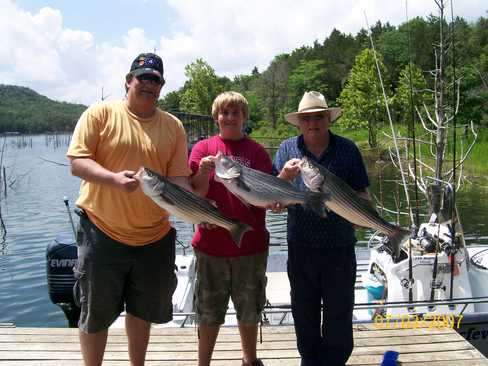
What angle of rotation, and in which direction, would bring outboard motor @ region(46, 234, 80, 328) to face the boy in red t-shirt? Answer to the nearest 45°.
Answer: approximately 90° to its right

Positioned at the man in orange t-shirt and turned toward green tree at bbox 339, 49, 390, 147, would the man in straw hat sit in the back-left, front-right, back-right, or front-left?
front-right

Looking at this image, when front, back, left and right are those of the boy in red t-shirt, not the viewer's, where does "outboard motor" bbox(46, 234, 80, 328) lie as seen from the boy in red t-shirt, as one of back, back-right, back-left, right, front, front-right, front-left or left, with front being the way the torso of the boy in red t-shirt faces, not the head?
back-right

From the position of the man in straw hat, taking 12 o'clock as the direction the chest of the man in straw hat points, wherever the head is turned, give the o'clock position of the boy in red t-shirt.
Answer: The boy in red t-shirt is roughly at 3 o'clock from the man in straw hat.

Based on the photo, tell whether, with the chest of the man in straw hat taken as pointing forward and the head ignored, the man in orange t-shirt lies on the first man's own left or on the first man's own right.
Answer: on the first man's own right

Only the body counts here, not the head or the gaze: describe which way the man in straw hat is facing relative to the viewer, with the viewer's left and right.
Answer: facing the viewer

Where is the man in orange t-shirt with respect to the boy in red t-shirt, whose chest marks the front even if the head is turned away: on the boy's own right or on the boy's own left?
on the boy's own right

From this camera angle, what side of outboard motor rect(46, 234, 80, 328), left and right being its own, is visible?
right

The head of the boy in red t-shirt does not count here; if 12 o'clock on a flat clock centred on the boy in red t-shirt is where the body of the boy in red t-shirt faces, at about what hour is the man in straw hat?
The man in straw hat is roughly at 9 o'clock from the boy in red t-shirt.
